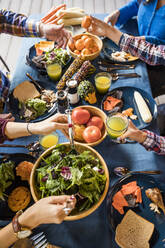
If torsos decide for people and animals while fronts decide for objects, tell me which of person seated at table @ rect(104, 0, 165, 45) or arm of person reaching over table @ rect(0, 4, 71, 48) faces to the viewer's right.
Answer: arm of person reaching over table @ rect(0, 4, 71, 48)

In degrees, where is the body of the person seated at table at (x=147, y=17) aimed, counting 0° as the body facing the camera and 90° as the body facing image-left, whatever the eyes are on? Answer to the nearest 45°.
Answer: approximately 45°

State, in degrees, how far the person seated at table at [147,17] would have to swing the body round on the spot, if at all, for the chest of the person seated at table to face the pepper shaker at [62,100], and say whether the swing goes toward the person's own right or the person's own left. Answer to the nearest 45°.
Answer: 0° — they already face it

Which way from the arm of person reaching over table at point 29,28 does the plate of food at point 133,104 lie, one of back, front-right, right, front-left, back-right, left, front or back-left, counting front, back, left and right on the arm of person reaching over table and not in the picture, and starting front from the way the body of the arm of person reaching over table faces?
front-right

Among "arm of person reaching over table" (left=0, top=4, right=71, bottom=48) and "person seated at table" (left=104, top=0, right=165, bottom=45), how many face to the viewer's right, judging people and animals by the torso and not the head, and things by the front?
1

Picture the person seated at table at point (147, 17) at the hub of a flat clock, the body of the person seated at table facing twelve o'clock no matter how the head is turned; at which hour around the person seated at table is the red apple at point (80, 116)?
The red apple is roughly at 11 o'clock from the person seated at table.

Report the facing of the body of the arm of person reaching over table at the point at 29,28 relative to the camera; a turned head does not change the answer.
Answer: to the viewer's right

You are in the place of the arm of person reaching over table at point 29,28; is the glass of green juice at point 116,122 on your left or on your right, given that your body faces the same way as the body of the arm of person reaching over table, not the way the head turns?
on your right
